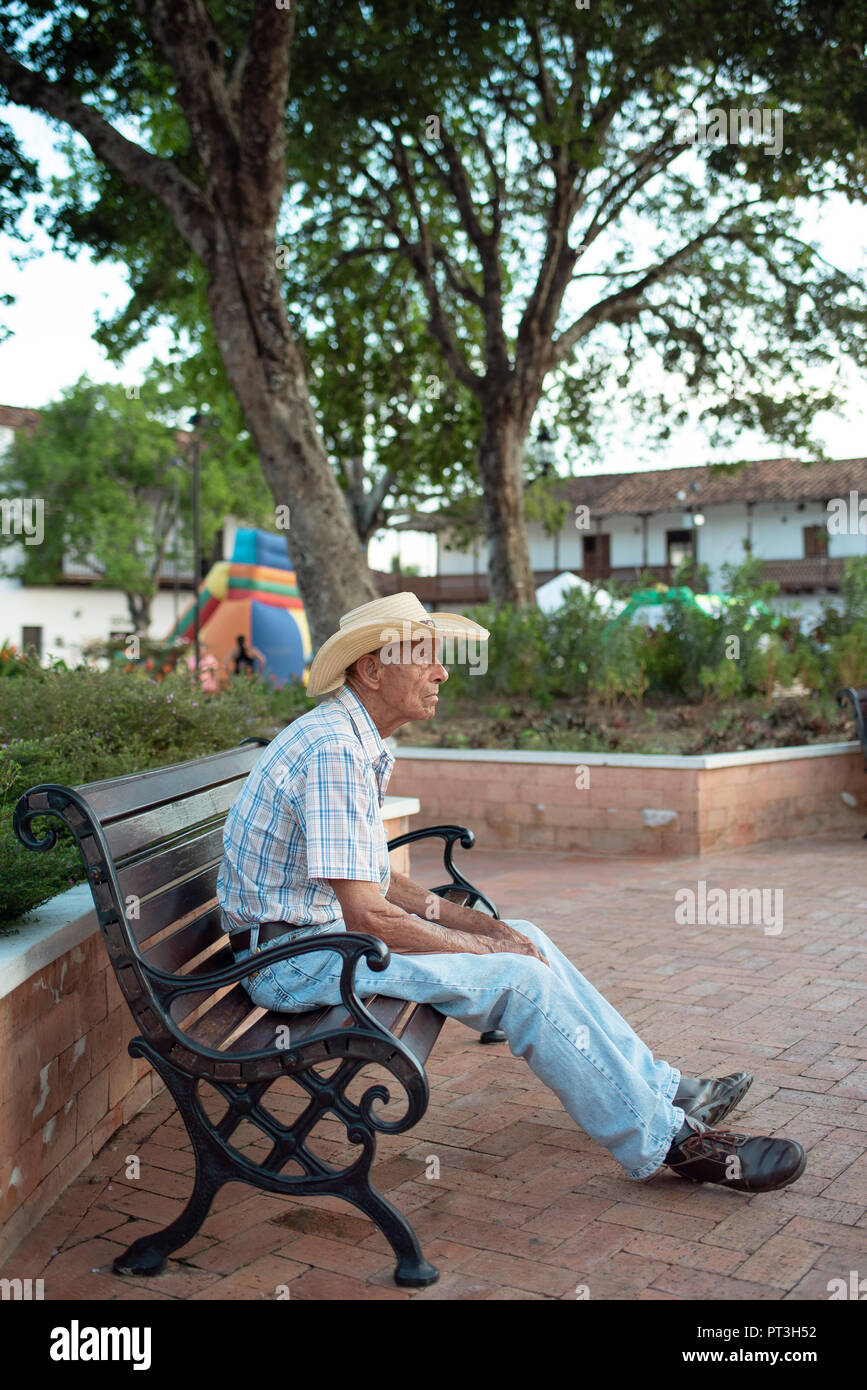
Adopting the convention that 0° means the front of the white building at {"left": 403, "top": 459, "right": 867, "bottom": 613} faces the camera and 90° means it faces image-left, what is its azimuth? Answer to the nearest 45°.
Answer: approximately 0°

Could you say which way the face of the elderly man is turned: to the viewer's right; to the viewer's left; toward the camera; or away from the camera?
to the viewer's right

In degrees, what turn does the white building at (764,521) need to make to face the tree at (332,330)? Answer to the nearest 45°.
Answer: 0° — it already faces it

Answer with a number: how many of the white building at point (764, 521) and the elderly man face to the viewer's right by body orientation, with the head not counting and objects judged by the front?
1

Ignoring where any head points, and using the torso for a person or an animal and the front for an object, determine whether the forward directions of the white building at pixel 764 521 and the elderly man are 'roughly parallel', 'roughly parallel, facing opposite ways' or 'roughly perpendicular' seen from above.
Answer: roughly perpendicular

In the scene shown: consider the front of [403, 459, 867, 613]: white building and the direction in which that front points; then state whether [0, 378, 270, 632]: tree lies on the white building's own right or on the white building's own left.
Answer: on the white building's own right

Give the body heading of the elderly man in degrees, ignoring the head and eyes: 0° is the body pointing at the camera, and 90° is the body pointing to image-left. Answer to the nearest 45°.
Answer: approximately 270°

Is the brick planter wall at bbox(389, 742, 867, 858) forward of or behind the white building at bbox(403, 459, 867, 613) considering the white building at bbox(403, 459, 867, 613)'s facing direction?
forward

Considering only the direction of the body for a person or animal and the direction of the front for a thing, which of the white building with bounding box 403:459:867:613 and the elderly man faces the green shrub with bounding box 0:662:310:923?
the white building
